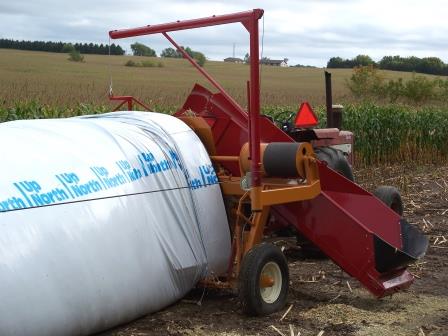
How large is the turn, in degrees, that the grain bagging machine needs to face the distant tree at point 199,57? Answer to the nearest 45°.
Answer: approximately 90° to its left

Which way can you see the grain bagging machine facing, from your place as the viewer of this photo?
facing away from the viewer and to the right of the viewer

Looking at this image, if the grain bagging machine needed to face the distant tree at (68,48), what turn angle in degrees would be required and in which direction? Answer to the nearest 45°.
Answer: approximately 45° to its left

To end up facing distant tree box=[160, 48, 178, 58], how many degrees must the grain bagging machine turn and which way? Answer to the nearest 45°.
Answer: approximately 90° to its left

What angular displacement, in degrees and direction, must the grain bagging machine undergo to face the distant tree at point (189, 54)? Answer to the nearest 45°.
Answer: approximately 90° to its left
